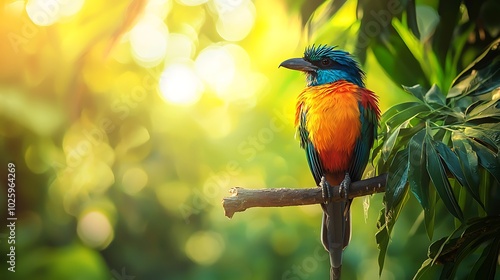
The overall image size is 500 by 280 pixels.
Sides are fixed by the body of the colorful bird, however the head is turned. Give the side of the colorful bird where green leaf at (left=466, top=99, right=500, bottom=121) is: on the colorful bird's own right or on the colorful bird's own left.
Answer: on the colorful bird's own left

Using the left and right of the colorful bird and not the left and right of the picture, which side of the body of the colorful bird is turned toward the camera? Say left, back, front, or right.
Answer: front
